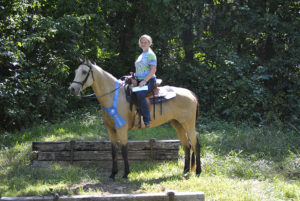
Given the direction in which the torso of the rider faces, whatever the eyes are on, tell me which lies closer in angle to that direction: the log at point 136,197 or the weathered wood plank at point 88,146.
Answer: the log

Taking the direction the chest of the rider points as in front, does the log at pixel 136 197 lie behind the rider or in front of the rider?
in front
